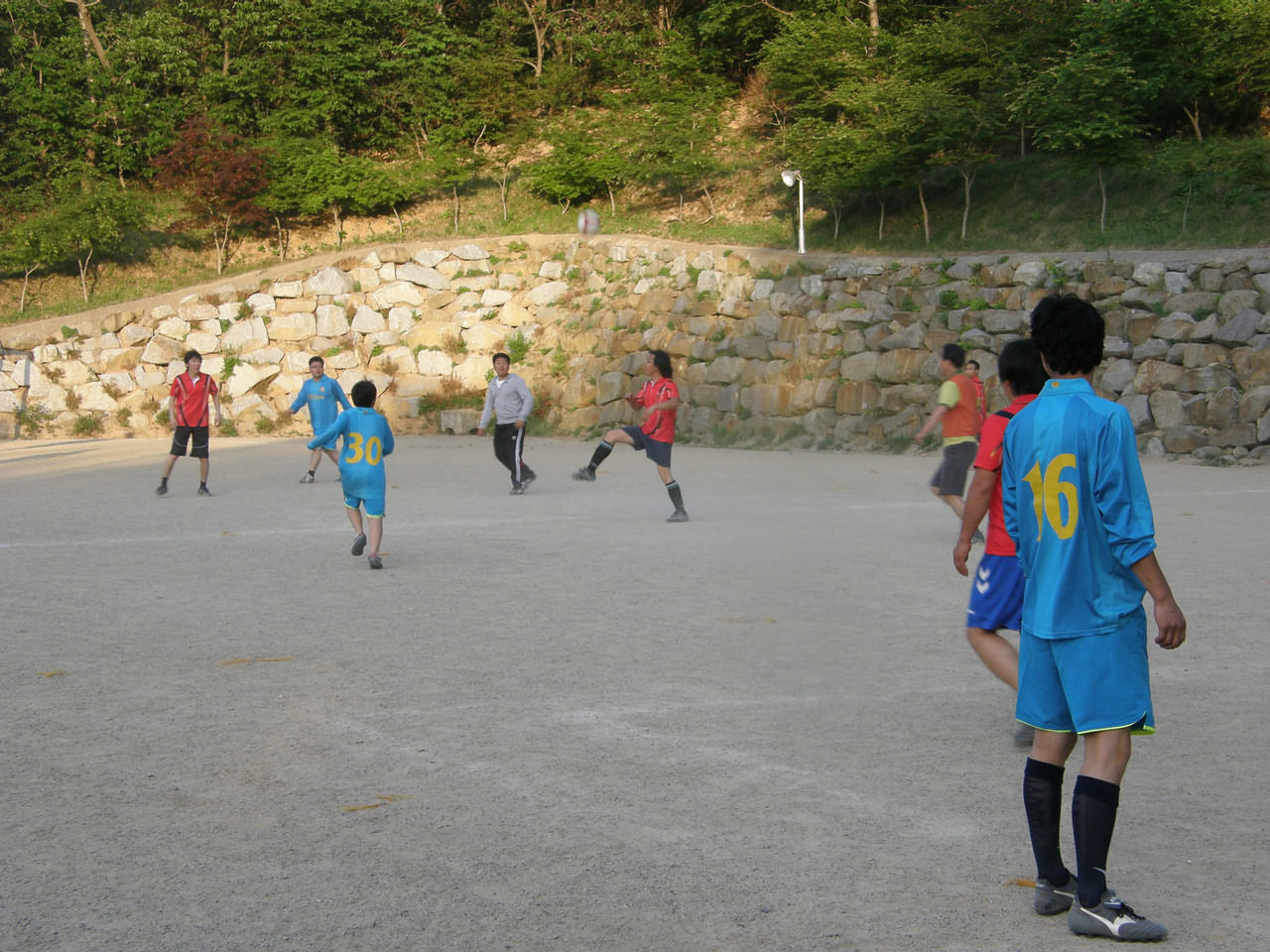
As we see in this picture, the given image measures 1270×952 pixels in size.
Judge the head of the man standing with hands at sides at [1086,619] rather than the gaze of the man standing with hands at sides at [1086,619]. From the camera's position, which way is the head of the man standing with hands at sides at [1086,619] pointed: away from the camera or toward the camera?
away from the camera

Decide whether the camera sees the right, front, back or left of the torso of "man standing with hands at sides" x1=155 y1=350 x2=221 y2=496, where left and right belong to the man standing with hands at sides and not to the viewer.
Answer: front

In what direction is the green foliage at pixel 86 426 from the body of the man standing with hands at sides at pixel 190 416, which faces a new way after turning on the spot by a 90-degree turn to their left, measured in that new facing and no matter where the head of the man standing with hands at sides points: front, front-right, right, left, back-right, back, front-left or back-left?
left

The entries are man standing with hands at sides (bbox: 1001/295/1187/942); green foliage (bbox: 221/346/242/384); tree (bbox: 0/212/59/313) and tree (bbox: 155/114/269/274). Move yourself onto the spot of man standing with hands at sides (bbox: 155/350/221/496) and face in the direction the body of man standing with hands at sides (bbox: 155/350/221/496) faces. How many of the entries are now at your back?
3

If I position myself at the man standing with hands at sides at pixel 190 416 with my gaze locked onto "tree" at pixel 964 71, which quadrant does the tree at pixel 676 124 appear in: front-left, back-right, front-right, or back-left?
front-left

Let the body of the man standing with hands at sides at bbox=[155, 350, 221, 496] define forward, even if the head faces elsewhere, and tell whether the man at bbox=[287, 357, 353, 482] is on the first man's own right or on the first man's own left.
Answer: on the first man's own left

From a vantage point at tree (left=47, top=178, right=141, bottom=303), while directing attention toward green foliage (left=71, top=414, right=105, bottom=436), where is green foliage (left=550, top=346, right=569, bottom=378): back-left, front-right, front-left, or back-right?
front-left

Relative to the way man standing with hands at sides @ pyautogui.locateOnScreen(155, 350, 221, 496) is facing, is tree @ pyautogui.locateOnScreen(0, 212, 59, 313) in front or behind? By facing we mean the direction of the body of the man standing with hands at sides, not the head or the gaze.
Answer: behind

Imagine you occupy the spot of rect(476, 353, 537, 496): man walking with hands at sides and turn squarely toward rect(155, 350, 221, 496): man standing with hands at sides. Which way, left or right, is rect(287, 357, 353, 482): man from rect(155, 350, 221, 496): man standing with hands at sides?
right

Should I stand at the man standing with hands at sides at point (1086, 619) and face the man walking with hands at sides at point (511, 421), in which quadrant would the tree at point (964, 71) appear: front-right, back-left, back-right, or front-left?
front-right

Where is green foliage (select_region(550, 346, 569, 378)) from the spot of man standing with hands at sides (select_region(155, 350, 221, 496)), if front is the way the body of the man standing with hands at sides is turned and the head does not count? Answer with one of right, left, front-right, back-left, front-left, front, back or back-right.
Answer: back-left

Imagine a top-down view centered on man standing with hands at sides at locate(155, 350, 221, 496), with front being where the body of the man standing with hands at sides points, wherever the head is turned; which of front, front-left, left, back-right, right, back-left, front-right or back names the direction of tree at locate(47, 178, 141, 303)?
back

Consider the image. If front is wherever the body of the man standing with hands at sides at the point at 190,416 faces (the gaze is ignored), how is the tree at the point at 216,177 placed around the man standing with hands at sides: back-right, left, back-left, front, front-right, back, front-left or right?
back

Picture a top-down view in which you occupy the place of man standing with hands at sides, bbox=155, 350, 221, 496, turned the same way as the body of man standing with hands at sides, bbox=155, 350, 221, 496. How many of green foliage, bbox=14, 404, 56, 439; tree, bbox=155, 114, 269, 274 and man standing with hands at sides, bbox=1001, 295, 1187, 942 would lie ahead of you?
1

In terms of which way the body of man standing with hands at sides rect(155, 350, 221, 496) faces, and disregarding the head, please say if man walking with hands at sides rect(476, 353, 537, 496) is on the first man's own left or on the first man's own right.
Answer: on the first man's own left
